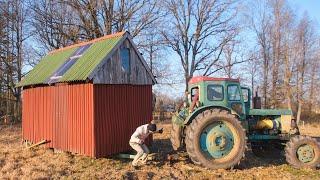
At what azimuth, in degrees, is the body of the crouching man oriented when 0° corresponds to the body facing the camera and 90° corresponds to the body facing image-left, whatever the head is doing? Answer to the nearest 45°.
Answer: approximately 270°

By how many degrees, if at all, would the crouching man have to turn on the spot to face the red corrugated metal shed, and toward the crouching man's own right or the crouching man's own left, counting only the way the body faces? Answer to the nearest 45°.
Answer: approximately 135° to the crouching man's own left
